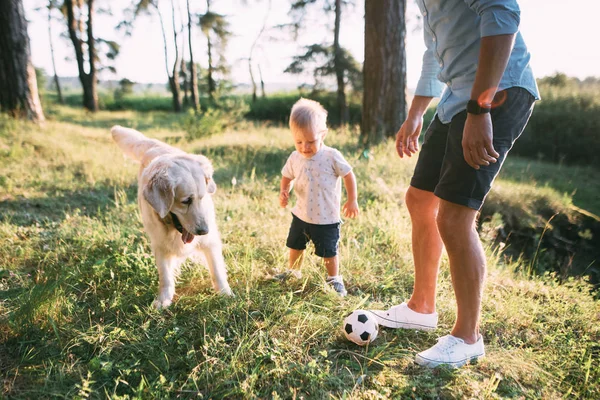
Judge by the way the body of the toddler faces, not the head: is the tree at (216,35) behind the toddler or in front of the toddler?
behind

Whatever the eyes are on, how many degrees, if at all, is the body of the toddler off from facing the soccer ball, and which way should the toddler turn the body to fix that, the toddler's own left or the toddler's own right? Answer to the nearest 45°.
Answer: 0° — they already face it

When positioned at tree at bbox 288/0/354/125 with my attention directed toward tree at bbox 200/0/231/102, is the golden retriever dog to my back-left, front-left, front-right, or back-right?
back-left

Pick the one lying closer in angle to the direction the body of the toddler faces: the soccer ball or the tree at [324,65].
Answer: the soccer ball

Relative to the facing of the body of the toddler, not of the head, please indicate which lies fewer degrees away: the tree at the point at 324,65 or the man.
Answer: the man

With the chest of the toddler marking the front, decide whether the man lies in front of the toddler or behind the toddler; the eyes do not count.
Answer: in front

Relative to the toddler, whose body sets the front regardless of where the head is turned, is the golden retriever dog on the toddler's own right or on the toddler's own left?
on the toddler's own right

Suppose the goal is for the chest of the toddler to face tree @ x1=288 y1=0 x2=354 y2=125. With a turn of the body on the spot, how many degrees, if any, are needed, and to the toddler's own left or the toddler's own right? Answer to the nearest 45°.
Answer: approximately 180°

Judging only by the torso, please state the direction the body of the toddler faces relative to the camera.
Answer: toward the camera

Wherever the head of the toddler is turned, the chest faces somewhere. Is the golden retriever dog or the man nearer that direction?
the man

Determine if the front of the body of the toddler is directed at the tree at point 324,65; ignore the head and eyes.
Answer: no
